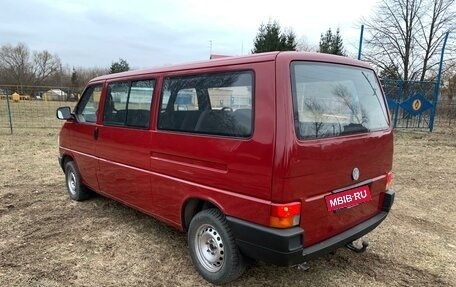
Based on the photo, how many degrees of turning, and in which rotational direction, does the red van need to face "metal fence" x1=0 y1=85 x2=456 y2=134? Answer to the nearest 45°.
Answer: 0° — it already faces it

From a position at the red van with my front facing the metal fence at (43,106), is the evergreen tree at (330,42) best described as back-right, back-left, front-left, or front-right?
front-right

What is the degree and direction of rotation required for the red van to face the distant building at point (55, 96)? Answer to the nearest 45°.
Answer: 0° — it already faces it

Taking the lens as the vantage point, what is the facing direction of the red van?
facing away from the viewer and to the left of the viewer

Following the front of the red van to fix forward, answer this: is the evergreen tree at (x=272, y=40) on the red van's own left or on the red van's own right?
on the red van's own right

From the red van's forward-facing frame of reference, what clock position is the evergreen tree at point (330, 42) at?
The evergreen tree is roughly at 2 o'clock from the red van.
